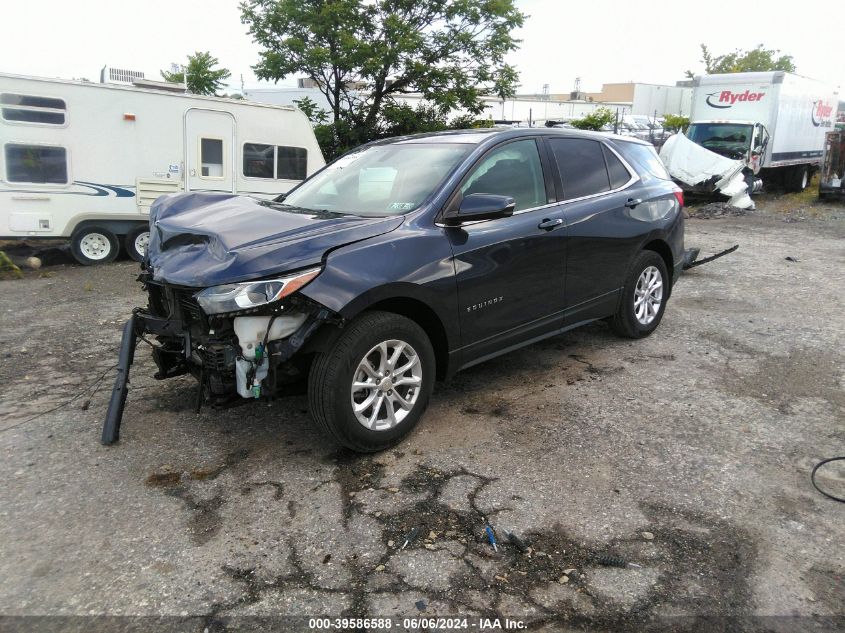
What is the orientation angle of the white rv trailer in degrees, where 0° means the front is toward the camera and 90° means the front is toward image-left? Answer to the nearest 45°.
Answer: approximately 270°

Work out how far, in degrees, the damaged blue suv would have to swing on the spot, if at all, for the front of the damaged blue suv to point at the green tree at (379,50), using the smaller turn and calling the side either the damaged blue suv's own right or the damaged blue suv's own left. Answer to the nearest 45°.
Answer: approximately 135° to the damaged blue suv's own right

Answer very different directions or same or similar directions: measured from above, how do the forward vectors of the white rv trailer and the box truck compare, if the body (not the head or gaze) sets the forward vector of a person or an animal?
very different directions

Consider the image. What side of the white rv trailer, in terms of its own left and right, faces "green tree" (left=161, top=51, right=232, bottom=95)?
left

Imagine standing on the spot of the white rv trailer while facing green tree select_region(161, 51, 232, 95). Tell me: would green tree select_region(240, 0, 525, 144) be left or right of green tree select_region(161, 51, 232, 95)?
right

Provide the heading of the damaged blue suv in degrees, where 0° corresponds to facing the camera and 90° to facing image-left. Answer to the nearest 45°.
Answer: approximately 45°

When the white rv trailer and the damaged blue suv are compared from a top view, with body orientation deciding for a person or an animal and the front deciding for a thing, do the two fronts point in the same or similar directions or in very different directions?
very different directions
